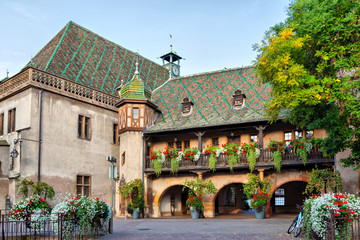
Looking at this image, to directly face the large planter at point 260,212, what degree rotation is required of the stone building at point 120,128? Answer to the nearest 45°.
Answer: approximately 45° to its left

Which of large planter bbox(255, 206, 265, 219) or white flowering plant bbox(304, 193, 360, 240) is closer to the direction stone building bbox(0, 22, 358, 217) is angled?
the white flowering plant

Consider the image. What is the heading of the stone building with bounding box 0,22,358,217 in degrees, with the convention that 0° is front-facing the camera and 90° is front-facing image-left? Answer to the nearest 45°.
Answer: approximately 0°

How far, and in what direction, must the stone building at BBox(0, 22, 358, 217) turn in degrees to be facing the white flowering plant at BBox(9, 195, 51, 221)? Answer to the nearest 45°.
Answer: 0° — it already faces it

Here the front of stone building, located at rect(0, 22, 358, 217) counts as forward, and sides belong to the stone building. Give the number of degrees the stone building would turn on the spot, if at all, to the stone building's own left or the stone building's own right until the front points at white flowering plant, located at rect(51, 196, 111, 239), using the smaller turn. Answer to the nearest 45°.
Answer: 0° — it already faces it
